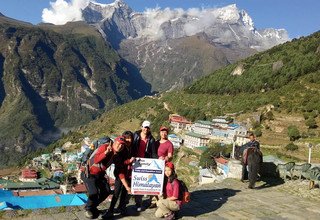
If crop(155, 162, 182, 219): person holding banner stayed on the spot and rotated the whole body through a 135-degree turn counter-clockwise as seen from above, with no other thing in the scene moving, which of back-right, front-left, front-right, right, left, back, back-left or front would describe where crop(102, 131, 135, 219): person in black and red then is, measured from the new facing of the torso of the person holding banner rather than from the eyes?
back

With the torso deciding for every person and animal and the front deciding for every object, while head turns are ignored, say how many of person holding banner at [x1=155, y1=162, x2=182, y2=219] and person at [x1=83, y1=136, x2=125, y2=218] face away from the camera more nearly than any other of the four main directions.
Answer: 0

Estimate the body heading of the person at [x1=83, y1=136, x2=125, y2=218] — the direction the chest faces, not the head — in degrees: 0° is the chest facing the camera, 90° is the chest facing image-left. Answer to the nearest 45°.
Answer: approximately 315°

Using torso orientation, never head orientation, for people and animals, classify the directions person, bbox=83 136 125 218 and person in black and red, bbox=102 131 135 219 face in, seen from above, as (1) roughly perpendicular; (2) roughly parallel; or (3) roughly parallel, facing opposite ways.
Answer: roughly parallel

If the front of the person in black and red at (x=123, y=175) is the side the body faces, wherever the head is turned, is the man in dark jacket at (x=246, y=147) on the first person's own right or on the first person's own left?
on the first person's own left

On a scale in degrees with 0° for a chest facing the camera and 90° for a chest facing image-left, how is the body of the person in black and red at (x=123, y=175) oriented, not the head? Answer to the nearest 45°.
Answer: approximately 315°

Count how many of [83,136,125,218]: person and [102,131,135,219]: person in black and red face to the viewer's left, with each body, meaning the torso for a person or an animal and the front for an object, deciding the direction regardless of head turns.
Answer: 0

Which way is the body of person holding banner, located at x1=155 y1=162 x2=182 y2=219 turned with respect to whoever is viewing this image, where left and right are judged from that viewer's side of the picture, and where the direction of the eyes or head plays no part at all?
facing the viewer and to the left of the viewer
